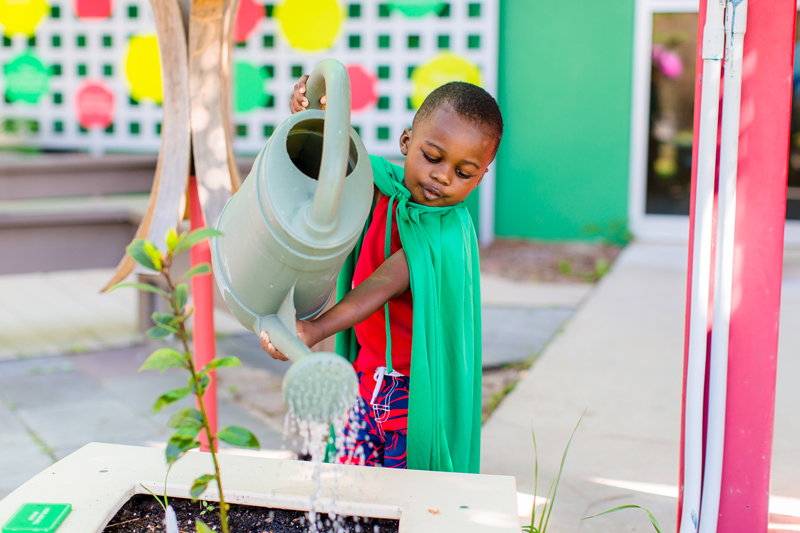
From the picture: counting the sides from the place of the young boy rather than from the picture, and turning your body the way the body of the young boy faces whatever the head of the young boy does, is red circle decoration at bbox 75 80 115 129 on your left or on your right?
on your right

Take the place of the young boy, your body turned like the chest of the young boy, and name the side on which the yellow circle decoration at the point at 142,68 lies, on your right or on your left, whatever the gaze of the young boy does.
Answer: on your right

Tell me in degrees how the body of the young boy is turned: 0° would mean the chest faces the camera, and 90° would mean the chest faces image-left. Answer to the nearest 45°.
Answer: approximately 45°

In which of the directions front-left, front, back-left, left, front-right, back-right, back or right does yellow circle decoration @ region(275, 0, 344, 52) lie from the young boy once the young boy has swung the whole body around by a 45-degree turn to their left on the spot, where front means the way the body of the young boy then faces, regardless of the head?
back

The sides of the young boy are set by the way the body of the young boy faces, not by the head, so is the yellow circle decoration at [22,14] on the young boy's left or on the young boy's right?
on the young boy's right

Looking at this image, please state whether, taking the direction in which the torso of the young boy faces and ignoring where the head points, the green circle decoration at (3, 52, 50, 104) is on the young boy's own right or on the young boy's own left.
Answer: on the young boy's own right
